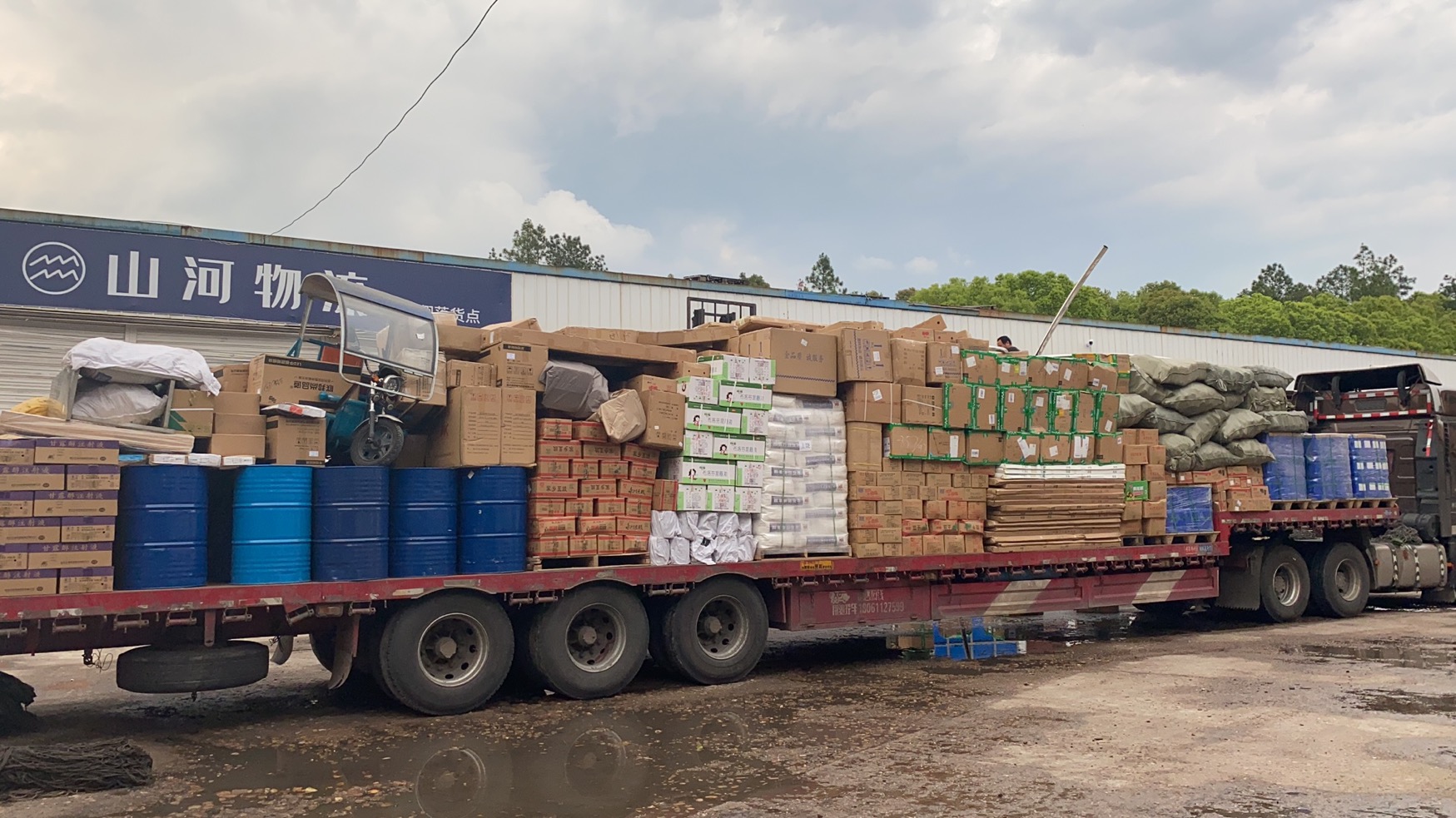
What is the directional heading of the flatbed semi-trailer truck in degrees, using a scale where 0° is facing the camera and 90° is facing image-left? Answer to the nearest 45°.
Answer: approximately 225°

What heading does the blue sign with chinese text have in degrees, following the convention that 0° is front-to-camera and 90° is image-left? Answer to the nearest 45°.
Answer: approximately 315°

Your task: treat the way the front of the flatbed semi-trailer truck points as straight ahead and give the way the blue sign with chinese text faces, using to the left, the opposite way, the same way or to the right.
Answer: to the right

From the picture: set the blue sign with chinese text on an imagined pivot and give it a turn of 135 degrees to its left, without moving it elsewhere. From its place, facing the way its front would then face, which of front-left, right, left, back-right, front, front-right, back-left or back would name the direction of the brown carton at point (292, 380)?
back

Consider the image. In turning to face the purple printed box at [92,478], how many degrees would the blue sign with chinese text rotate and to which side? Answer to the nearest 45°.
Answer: approximately 45° to its right

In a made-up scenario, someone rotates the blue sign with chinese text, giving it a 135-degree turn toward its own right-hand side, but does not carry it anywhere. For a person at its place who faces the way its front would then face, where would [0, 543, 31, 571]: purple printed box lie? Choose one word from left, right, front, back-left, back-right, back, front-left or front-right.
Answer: left

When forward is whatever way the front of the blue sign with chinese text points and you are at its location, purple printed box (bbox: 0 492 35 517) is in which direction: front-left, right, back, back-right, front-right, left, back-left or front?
front-right

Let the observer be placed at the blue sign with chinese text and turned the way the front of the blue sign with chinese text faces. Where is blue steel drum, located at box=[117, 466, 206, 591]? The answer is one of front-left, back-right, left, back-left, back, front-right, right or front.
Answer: front-right

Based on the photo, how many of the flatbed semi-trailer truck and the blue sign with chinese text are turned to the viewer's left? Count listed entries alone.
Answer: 0

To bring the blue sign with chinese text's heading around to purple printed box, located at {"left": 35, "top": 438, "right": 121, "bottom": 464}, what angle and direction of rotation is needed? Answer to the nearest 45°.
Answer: approximately 45° to its right

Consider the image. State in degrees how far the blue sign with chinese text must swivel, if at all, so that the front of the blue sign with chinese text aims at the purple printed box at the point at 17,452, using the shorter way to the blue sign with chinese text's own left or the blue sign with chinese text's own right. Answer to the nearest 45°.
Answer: approximately 45° to the blue sign with chinese text's own right
